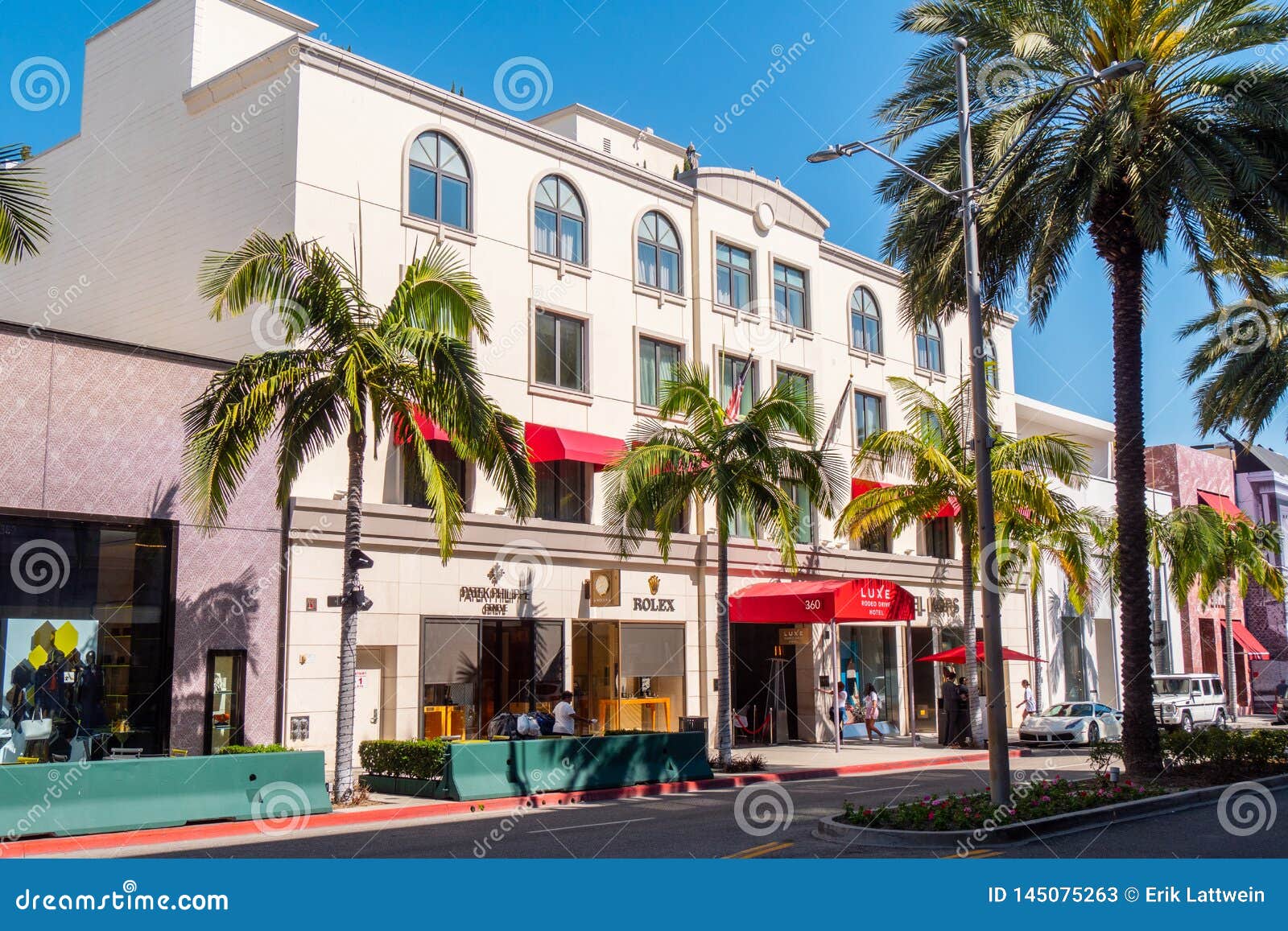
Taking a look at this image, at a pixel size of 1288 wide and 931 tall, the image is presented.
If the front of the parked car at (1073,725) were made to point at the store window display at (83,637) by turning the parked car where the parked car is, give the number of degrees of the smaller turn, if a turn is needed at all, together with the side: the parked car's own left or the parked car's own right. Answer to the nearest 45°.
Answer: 0° — it already faces it

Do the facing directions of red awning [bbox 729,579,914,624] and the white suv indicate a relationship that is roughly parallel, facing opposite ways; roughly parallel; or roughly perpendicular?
roughly perpendicular

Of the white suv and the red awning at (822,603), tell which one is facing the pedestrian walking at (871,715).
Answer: the white suv

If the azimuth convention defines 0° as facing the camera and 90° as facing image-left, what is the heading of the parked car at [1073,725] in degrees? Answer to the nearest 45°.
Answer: approximately 45°

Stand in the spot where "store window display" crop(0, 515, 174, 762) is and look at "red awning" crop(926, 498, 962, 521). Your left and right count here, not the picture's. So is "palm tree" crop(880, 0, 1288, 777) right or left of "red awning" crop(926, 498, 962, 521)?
right

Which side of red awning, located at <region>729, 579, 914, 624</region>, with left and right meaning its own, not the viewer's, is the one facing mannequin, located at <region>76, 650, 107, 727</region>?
right

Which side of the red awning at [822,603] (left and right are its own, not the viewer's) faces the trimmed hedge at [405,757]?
right
